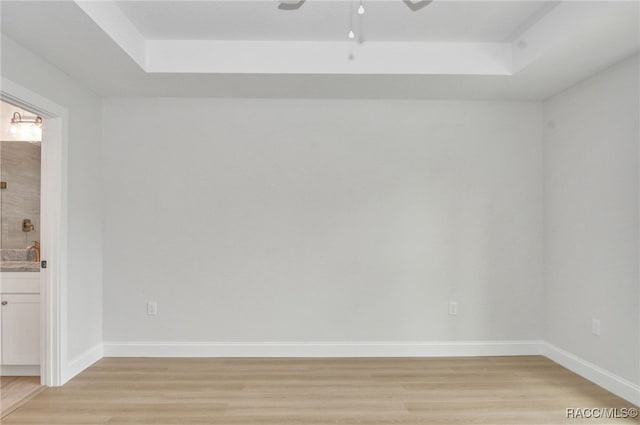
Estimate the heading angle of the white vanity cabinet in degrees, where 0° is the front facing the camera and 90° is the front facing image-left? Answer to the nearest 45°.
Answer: approximately 0°

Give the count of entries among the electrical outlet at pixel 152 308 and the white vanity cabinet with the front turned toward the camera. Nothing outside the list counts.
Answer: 2

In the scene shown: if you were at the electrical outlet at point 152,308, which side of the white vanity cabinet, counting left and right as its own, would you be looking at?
left

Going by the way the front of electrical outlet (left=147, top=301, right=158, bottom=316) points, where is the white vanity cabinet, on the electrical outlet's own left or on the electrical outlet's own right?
on the electrical outlet's own right
